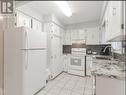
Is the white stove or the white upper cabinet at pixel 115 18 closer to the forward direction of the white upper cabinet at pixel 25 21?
the white upper cabinet

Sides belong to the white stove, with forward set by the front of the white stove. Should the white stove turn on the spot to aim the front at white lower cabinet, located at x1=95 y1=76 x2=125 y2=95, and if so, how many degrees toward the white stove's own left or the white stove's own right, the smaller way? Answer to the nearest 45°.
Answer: approximately 45° to the white stove's own left

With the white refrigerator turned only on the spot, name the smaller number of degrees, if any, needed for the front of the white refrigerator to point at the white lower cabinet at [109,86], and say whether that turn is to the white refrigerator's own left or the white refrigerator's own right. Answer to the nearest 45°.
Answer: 0° — it already faces it

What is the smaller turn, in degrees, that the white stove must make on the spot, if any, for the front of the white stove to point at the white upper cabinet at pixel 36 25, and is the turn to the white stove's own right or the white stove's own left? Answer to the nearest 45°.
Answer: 0° — it already faces it

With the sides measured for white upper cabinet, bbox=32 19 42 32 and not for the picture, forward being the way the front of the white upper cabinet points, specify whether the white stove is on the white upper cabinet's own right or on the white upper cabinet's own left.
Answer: on the white upper cabinet's own left

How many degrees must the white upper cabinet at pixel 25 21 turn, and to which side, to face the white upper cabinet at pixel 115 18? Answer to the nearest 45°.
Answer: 0° — it already faces it

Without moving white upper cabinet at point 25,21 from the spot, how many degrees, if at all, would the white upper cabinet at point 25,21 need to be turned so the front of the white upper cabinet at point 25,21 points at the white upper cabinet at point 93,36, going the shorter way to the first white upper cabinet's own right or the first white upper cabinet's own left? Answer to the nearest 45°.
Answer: approximately 45° to the first white upper cabinet's own left
